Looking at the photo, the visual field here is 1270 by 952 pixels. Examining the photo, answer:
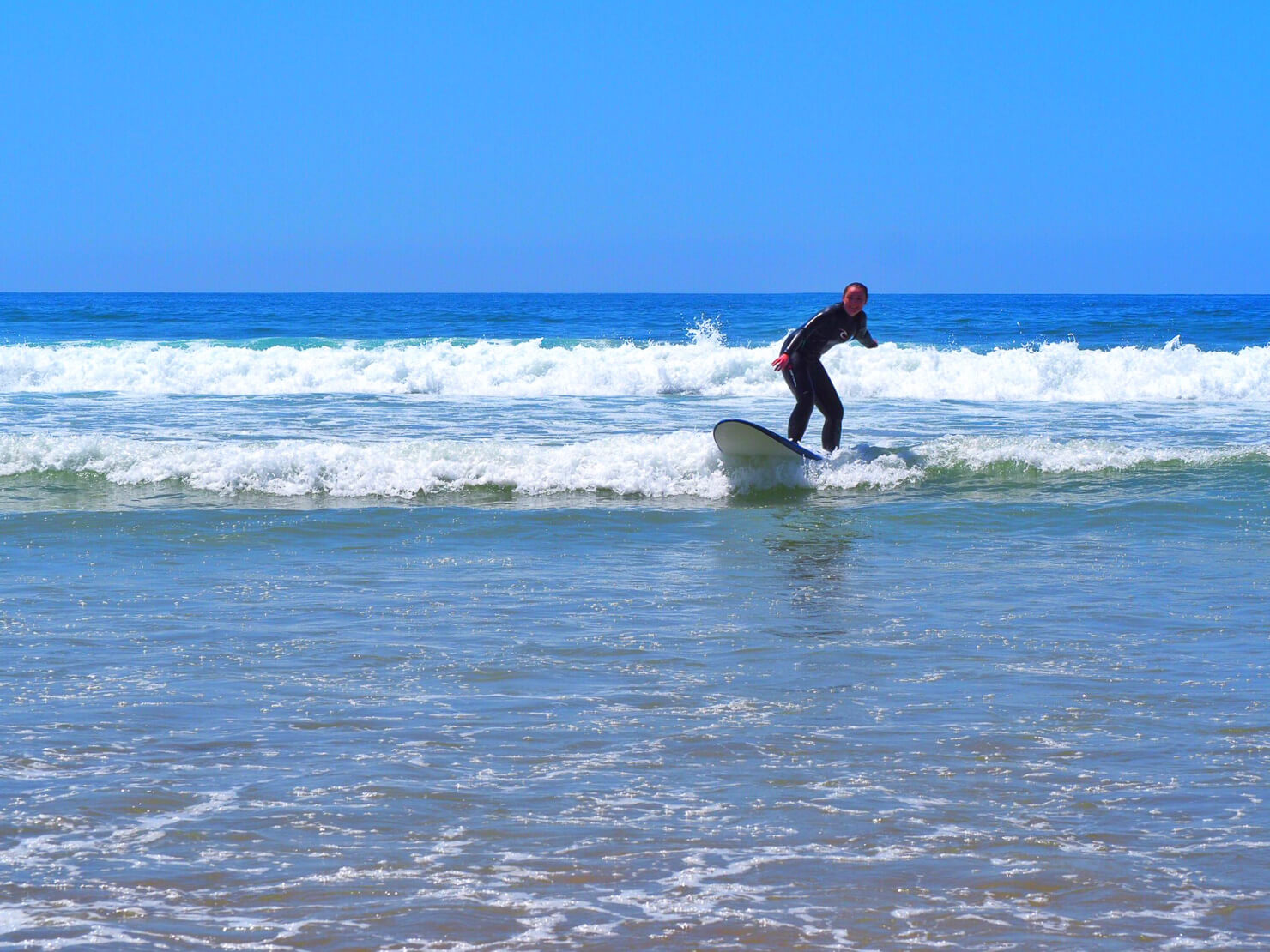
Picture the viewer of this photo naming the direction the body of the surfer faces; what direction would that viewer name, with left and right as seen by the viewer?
facing the viewer and to the right of the viewer
